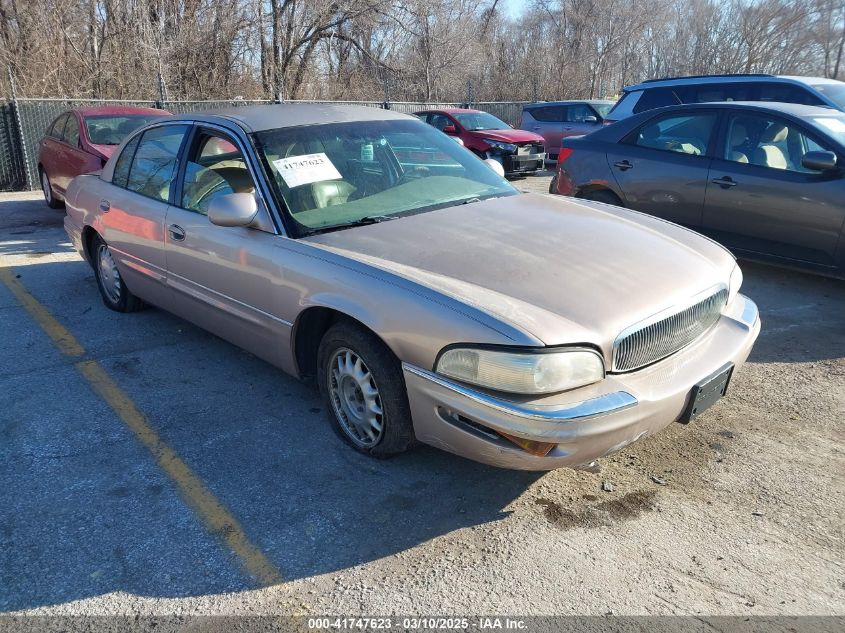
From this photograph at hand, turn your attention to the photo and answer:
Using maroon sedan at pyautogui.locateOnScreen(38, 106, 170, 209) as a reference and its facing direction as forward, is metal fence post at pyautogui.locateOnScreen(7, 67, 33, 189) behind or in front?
behind

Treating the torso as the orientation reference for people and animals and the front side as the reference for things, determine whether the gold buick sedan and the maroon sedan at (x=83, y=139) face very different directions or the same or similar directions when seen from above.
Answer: same or similar directions

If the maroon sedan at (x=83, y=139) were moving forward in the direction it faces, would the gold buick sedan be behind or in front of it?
in front

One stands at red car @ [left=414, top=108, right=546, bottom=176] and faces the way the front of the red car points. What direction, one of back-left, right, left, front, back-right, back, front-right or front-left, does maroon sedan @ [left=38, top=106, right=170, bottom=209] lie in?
right

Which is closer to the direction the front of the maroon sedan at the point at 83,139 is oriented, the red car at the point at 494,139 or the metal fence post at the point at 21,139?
the red car

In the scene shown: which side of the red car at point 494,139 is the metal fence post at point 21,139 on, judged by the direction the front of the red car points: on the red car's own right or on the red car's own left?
on the red car's own right

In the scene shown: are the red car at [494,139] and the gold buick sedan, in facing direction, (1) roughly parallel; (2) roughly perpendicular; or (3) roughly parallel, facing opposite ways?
roughly parallel

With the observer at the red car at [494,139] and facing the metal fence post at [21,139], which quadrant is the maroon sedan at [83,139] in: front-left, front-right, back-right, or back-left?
front-left

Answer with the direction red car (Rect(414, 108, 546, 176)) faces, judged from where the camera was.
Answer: facing the viewer and to the right of the viewer

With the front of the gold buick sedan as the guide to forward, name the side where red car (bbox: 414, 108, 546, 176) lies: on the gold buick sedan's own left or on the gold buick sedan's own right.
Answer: on the gold buick sedan's own left

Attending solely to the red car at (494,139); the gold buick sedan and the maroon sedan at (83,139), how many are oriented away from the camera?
0

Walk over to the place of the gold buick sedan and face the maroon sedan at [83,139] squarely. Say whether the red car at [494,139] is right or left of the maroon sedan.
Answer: right

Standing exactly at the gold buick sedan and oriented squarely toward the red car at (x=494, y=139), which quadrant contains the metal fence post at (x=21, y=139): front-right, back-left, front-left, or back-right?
front-left

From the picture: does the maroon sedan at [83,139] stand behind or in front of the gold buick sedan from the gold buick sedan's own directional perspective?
behind

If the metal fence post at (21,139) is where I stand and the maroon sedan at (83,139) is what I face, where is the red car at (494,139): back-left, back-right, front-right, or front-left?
front-left
